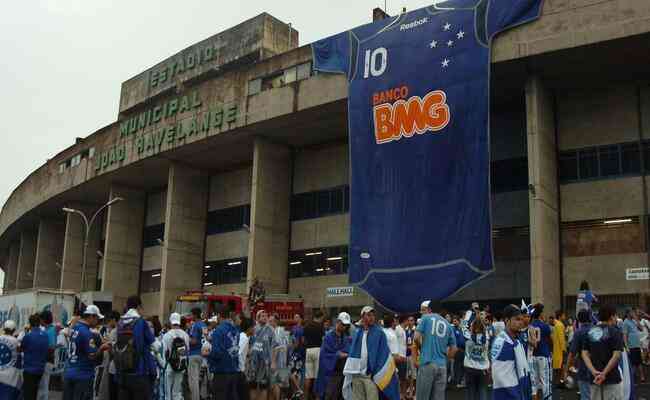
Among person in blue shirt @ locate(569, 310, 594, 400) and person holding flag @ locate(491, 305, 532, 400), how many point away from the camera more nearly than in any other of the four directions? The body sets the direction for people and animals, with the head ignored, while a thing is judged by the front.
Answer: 1

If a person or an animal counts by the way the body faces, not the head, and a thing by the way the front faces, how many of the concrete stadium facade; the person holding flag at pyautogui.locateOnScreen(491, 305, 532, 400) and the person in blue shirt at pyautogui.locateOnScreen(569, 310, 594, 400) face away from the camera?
1

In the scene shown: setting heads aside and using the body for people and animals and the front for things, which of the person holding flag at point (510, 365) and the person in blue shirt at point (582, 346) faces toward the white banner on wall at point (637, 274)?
the person in blue shirt

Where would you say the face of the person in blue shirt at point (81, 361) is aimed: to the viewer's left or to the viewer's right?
to the viewer's right

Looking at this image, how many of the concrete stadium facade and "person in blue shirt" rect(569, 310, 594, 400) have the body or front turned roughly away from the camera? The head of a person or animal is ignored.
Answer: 1

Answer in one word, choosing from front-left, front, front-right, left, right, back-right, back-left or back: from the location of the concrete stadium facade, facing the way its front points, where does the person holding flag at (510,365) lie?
front-left

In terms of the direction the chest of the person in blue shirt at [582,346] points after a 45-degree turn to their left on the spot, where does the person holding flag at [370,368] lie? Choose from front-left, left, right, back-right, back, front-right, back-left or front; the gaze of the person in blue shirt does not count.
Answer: left

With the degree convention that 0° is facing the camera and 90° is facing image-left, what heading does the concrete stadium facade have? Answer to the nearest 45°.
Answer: approximately 45°

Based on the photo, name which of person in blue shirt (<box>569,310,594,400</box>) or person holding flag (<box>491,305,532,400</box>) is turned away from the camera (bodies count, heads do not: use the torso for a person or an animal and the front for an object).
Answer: the person in blue shirt

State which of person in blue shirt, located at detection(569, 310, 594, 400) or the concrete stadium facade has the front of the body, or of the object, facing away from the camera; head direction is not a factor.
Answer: the person in blue shirt

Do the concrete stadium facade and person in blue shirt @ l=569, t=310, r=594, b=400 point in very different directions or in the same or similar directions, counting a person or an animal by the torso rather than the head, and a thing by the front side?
very different directions

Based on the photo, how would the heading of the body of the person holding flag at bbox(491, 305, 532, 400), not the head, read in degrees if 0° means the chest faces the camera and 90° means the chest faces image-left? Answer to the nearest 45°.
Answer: approximately 315°

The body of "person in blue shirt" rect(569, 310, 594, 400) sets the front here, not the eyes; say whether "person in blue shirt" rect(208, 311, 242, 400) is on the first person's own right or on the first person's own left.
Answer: on the first person's own left

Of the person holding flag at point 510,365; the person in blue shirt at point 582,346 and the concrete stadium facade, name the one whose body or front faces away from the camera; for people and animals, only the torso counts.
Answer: the person in blue shirt
